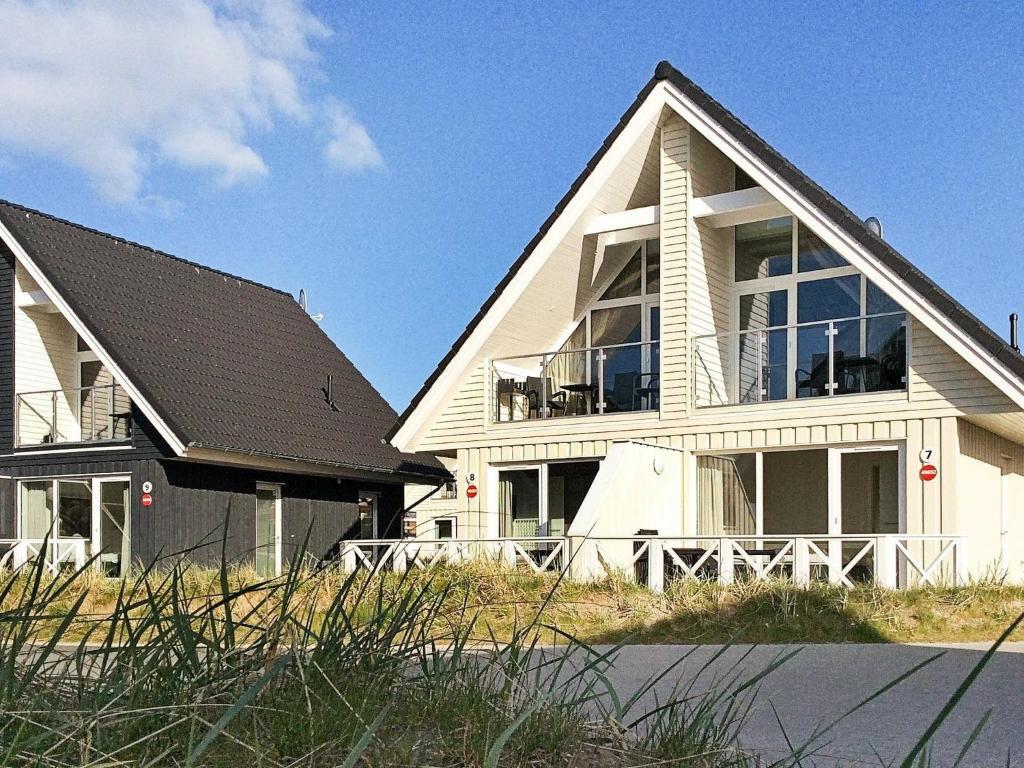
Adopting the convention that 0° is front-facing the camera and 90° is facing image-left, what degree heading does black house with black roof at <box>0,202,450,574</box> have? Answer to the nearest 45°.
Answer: approximately 45°

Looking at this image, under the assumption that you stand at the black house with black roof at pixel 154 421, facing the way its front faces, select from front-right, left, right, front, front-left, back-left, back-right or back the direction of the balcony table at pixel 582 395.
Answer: left

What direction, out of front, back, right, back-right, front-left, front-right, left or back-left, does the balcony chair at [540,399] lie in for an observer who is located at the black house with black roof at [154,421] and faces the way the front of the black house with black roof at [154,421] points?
left

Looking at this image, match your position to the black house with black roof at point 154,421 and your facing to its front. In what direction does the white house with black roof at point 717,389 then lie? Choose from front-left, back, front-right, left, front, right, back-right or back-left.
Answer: left
